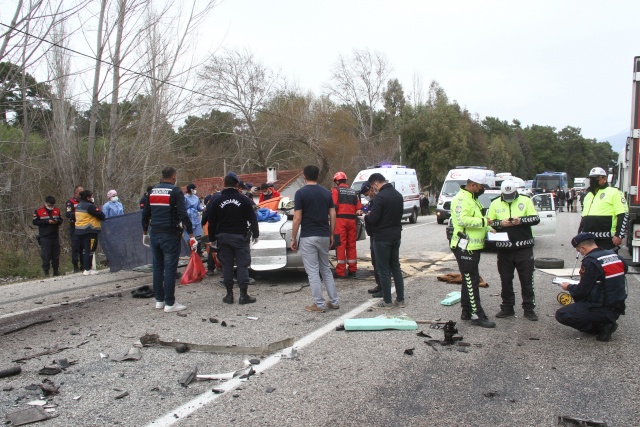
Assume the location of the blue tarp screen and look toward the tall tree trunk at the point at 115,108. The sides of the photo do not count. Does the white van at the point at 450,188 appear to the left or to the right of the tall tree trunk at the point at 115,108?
right

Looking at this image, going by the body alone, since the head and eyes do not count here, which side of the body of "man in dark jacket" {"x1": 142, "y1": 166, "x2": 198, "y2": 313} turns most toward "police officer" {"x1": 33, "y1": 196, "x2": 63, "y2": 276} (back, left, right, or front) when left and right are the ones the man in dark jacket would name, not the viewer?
left

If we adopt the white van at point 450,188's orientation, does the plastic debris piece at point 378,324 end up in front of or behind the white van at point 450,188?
in front

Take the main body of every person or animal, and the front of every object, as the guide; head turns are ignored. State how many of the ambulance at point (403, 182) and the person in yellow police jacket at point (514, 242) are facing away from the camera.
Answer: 0

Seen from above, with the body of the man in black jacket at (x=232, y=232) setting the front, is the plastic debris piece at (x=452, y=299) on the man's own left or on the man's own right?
on the man's own right

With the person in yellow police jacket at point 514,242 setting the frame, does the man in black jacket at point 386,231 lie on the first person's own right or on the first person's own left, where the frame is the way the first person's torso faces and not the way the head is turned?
on the first person's own right

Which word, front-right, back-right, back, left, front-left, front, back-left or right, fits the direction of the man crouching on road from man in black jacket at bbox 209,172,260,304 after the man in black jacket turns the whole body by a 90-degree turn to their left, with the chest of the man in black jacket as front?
back-left
